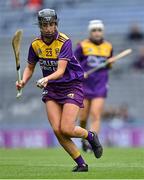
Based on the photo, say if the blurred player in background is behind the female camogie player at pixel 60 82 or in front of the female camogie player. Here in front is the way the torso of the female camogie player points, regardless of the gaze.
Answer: behind

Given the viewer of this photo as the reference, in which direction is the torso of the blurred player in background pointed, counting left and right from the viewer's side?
facing the viewer

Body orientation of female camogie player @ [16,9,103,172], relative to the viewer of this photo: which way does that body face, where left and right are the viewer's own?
facing the viewer and to the left of the viewer

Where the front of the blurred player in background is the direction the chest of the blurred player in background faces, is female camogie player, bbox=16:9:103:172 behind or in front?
in front

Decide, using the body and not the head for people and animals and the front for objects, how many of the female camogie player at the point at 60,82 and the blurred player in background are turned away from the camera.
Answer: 0
